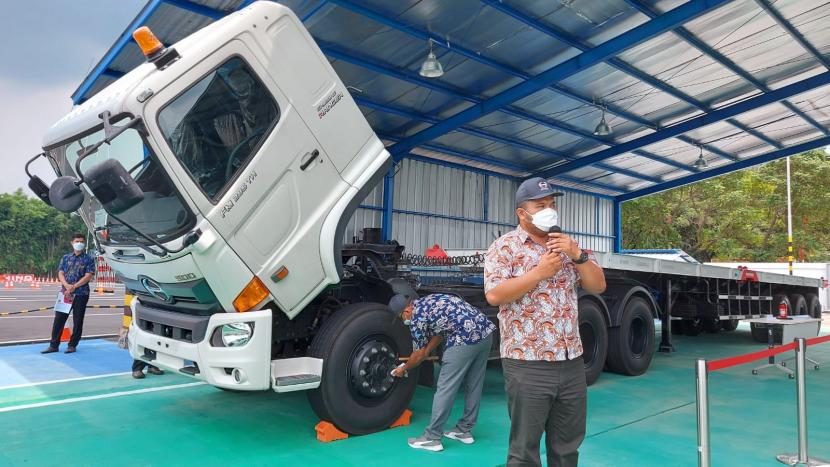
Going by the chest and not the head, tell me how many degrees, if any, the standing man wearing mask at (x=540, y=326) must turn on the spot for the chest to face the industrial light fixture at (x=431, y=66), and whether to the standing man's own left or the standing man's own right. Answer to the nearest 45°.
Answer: approximately 135° to the standing man's own left

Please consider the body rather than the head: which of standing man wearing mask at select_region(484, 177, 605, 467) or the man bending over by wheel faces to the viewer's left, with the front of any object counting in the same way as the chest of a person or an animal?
the man bending over by wheel

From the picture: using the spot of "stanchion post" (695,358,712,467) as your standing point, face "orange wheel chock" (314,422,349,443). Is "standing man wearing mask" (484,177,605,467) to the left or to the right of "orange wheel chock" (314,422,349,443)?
left

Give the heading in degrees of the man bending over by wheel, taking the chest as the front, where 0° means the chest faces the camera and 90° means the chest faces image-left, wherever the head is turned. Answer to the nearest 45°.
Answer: approximately 90°

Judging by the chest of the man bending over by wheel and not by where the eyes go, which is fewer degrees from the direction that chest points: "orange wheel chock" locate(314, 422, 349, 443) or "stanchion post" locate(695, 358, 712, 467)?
the orange wheel chock

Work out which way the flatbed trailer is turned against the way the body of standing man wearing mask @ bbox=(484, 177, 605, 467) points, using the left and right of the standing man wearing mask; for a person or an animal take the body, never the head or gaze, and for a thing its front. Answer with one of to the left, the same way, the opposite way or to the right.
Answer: to the right

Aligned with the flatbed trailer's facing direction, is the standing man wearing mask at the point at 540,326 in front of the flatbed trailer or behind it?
in front

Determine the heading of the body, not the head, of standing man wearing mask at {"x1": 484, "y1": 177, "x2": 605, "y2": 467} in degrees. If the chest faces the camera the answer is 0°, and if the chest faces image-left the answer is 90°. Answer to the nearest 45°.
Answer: approximately 315°

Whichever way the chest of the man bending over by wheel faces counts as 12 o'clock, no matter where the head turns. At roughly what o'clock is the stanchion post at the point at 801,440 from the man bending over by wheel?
The stanchion post is roughly at 6 o'clock from the man bending over by wheel.

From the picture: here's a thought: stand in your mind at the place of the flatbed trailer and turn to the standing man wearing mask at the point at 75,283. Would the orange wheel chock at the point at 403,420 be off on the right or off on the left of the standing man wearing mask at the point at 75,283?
left

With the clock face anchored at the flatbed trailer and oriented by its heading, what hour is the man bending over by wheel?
The man bending over by wheel is roughly at 11 o'clock from the flatbed trailer.

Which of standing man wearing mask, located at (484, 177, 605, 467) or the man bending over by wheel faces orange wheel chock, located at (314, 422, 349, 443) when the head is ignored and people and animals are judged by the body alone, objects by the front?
the man bending over by wheel

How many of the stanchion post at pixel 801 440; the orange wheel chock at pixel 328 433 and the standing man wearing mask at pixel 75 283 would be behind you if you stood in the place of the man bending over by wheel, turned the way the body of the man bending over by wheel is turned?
1

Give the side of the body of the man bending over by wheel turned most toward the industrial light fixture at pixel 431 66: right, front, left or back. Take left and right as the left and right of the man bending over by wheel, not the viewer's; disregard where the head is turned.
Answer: right

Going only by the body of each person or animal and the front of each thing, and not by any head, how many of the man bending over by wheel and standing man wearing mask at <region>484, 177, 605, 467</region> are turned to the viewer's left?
1
